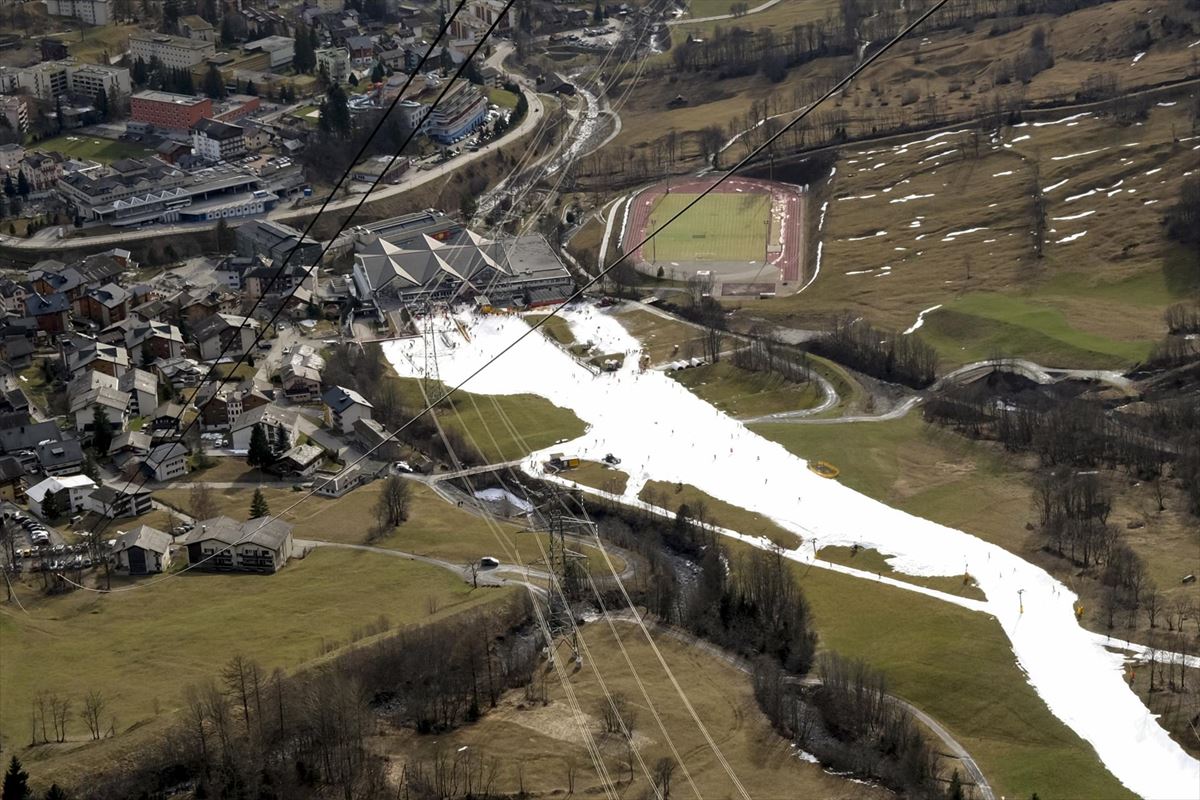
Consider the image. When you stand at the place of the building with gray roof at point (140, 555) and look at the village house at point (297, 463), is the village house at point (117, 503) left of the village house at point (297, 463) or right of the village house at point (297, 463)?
left

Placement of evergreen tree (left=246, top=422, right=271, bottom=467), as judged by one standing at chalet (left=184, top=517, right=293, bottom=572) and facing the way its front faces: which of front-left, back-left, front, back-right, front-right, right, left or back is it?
back

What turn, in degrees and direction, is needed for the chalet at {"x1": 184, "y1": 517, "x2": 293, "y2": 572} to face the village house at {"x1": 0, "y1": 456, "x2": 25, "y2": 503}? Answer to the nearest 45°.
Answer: approximately 135° to its right

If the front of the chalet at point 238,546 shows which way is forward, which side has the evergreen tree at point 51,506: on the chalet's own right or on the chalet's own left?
on the chalet's own right

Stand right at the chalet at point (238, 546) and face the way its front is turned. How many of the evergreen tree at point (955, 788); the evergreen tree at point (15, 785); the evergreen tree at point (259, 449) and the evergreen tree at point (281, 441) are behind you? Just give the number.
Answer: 2

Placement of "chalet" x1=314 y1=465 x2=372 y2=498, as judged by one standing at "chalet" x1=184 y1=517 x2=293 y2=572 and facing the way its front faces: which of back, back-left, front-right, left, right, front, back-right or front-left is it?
back-left

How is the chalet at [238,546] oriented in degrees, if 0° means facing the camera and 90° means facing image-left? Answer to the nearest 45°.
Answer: approximately 0°

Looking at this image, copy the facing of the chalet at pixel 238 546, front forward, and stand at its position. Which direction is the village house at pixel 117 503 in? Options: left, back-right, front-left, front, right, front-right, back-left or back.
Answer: back-right

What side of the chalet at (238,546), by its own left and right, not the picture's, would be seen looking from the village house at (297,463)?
back

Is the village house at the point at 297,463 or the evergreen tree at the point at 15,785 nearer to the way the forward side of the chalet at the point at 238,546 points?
the evergreen tree

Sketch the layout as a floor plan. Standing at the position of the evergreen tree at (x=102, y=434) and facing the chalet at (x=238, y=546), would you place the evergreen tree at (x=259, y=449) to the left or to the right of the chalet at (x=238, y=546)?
left

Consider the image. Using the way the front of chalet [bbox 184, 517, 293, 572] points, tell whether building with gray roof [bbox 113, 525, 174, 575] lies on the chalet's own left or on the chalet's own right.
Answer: on the chalet's own right

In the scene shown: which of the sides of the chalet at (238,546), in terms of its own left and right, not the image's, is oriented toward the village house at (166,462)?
back

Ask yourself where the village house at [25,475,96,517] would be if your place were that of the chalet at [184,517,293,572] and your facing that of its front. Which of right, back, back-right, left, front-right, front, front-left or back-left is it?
back-right

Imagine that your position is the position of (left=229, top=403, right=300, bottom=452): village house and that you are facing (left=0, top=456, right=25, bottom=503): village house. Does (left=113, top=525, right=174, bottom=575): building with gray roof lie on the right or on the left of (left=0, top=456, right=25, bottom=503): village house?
left
